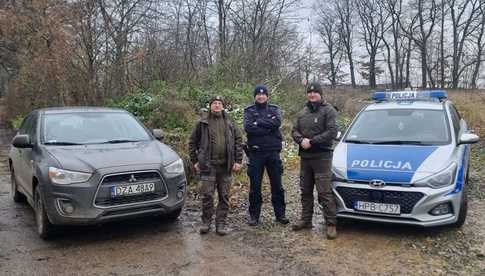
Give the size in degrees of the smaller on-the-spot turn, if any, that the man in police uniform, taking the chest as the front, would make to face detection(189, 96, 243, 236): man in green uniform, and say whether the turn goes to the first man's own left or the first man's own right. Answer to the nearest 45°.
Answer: approximately 90° to the first man's own right

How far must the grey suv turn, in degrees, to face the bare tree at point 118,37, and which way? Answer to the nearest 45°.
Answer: approximately 135° to its left

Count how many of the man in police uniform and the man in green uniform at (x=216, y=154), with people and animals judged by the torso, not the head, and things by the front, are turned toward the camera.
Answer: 2

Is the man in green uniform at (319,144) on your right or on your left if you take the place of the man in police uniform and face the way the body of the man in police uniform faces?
on your left

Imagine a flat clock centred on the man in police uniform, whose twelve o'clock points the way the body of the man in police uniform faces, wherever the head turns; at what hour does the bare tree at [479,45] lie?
The bare tree is roughly at 7 o'clock from the man in police uniform.

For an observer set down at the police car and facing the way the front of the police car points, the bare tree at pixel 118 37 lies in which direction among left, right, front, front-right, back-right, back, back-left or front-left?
right

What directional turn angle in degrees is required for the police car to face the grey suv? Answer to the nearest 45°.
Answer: approximately 45° to its right

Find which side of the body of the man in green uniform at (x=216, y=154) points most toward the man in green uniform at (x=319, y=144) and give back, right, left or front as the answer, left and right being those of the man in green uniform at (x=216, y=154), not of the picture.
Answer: left

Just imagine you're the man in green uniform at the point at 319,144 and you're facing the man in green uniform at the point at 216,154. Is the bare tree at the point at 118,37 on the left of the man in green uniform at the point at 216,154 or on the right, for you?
right

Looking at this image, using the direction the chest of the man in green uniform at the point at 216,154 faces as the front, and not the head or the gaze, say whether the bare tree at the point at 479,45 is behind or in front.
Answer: behind

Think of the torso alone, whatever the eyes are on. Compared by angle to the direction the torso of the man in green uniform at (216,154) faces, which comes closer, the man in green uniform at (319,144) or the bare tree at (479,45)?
the man in green uniform

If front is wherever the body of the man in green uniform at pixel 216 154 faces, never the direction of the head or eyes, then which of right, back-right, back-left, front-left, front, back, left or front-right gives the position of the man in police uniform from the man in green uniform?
left

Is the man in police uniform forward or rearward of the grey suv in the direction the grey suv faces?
forward

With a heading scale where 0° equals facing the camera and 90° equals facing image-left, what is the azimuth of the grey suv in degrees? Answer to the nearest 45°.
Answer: approximately 315°

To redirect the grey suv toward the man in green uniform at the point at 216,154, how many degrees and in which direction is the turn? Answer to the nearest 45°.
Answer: approximately 45° to its left
